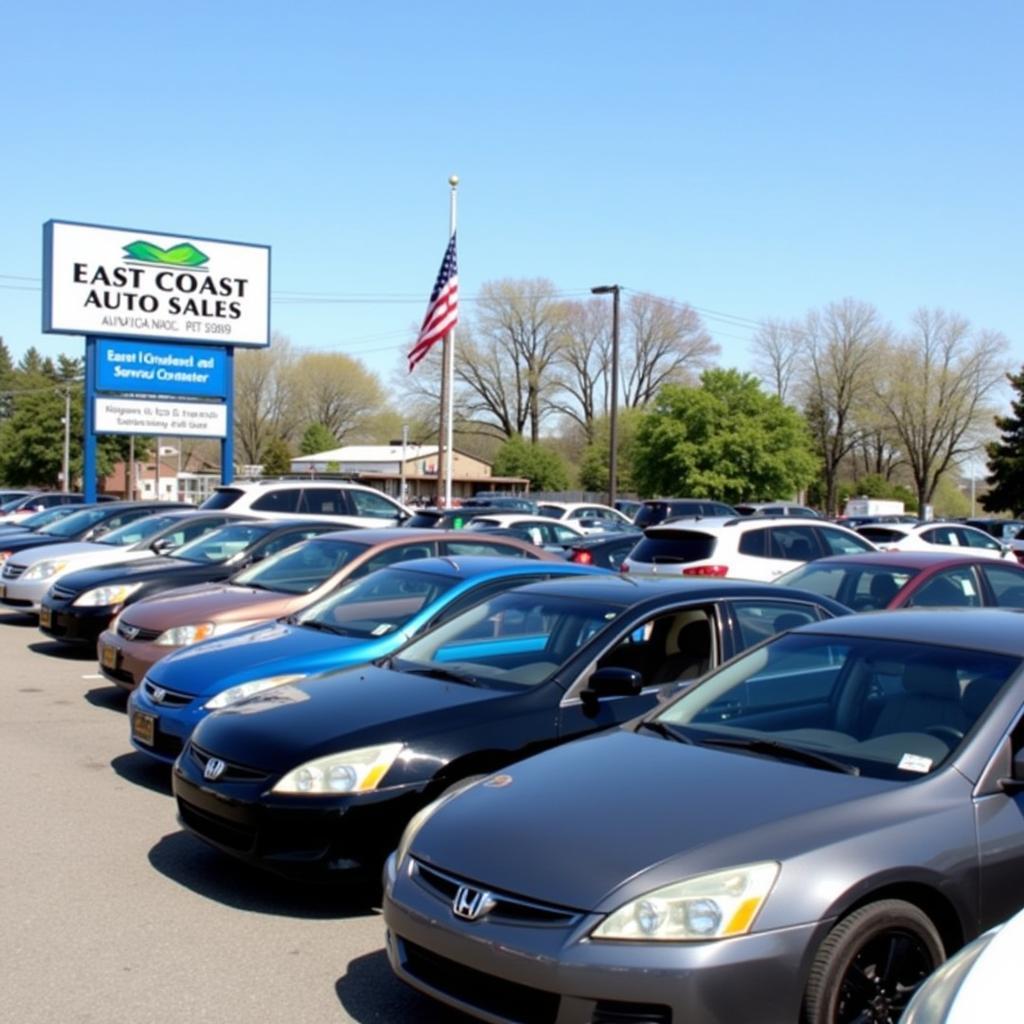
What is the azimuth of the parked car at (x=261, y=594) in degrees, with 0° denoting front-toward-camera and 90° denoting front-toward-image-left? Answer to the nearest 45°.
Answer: approximately 45°

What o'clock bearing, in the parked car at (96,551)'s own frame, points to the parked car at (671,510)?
the parked car at (671,510) is roughly at 6 o'clock from the parked car at (96,551).

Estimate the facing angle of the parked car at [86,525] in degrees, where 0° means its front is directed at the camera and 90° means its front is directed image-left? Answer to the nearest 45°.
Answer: approximately 45°

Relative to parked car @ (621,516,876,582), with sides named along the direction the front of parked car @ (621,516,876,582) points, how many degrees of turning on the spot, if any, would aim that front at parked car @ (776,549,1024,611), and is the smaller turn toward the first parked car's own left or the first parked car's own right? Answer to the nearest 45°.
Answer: approximately 90° to the first parked car's own right

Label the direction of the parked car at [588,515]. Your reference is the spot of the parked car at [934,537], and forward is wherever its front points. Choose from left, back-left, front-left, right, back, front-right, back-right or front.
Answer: left

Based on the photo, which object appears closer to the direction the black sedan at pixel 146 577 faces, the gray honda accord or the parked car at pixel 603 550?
the gray honda accord

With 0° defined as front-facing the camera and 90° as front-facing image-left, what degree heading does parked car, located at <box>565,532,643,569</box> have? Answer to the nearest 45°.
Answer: approximately 225°

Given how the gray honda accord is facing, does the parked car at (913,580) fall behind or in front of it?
behind

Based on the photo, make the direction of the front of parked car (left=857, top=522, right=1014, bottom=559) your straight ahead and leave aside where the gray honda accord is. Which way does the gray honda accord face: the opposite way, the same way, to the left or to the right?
the opposite way

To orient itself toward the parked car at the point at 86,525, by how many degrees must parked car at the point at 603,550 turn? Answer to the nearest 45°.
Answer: approximately 135° to its left
